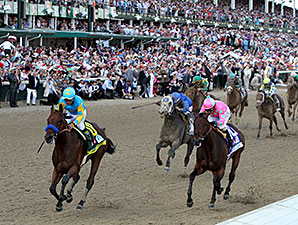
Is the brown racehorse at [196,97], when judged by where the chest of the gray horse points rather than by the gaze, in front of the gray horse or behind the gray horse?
behind

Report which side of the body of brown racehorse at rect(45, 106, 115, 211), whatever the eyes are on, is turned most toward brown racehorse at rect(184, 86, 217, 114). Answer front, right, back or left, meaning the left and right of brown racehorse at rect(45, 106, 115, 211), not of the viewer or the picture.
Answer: back

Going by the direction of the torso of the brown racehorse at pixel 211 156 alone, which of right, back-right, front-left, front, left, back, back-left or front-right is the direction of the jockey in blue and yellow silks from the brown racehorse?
front-right

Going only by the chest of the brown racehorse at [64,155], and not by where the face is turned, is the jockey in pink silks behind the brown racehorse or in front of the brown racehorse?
behind

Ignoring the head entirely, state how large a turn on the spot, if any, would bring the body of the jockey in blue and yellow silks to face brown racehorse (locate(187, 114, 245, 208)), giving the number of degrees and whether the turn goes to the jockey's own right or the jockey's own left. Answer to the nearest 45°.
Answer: approximately 135° to the jockey's own left

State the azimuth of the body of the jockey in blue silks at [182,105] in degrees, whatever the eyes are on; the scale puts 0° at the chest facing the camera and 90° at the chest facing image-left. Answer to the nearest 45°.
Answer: approximately 45°
